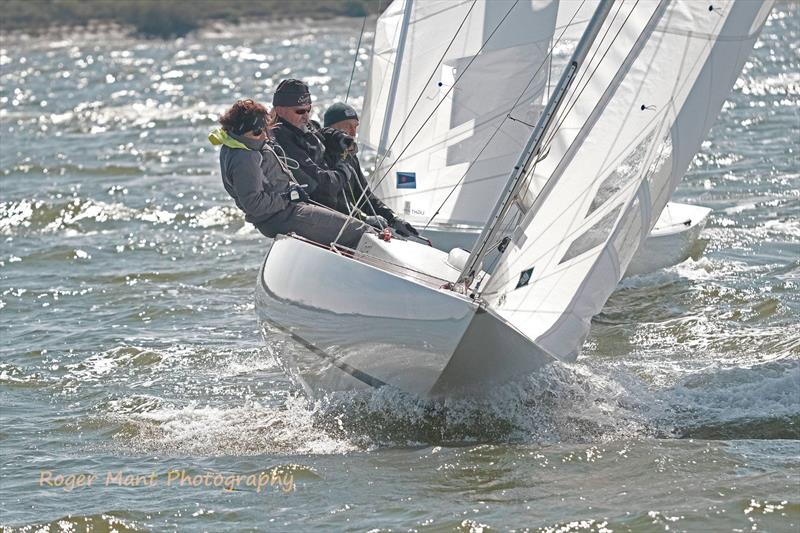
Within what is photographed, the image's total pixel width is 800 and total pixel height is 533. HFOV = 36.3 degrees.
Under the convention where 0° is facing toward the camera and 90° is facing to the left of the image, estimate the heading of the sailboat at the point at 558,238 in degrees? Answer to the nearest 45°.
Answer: approximately 315°

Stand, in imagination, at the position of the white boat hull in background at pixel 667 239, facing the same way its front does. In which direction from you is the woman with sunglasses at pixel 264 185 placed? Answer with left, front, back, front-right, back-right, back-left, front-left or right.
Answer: back-right

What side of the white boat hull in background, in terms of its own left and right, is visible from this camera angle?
right

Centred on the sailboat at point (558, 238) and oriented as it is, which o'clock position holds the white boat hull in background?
The white boat hull in background is roughly at 8 o'clock from the sailboat.

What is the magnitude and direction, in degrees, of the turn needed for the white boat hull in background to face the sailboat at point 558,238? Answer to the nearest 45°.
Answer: approximately 90° to its right
